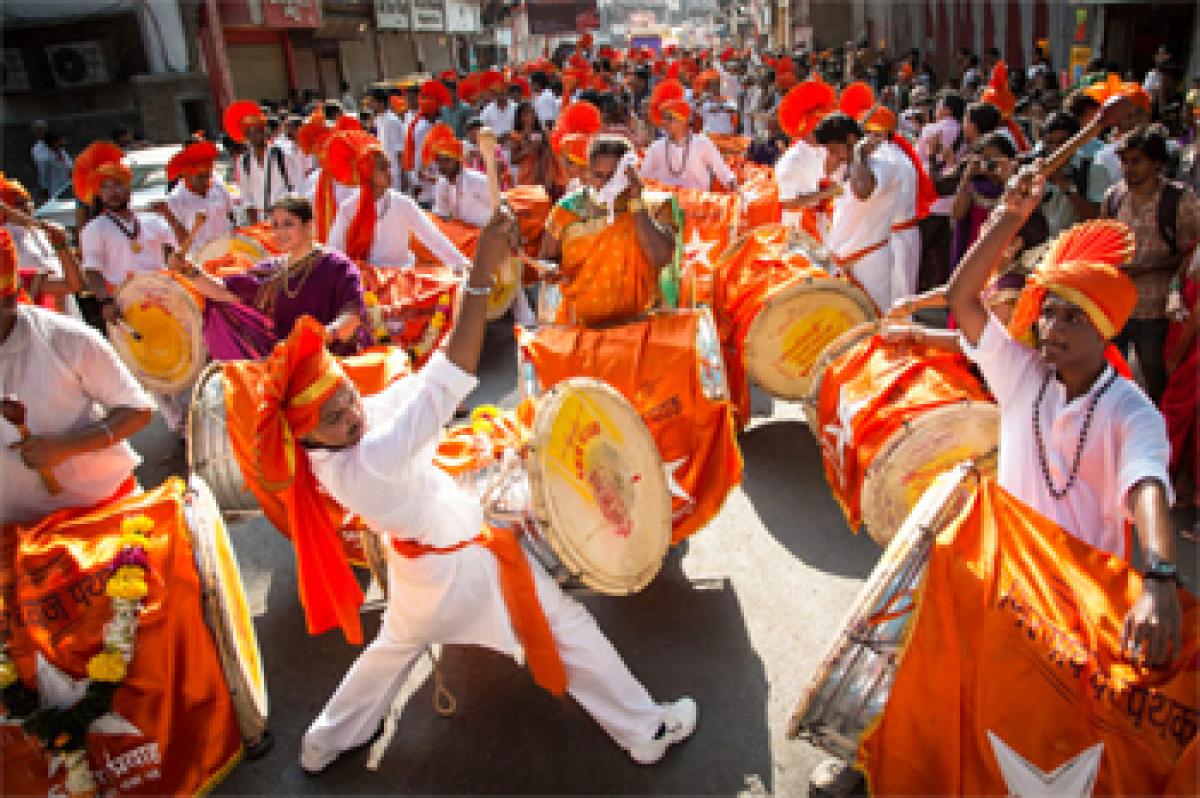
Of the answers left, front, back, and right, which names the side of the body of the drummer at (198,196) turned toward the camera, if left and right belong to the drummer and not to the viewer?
front

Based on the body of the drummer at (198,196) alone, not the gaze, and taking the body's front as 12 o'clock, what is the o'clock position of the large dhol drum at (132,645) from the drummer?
The large dhol drum is roughly at 12 o'clock from the drummer.

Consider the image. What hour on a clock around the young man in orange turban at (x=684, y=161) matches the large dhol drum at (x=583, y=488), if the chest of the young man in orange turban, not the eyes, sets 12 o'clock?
The large dhol drum is roughly at 12 o'clock from the young man in orange turban.

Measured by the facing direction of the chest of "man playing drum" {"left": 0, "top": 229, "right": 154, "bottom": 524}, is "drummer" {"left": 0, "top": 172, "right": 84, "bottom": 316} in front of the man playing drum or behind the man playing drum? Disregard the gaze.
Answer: behind

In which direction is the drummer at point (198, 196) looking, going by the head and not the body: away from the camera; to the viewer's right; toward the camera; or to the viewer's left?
toward the camera

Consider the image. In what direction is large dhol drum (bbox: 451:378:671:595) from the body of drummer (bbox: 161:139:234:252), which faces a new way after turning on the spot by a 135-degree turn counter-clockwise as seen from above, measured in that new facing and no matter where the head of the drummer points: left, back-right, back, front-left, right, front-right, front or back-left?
back-right

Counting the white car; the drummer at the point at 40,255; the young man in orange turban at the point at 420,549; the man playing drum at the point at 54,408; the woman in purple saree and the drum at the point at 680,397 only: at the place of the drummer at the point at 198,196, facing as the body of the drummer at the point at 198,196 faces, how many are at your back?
1

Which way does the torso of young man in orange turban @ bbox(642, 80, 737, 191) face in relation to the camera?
toward the camera
